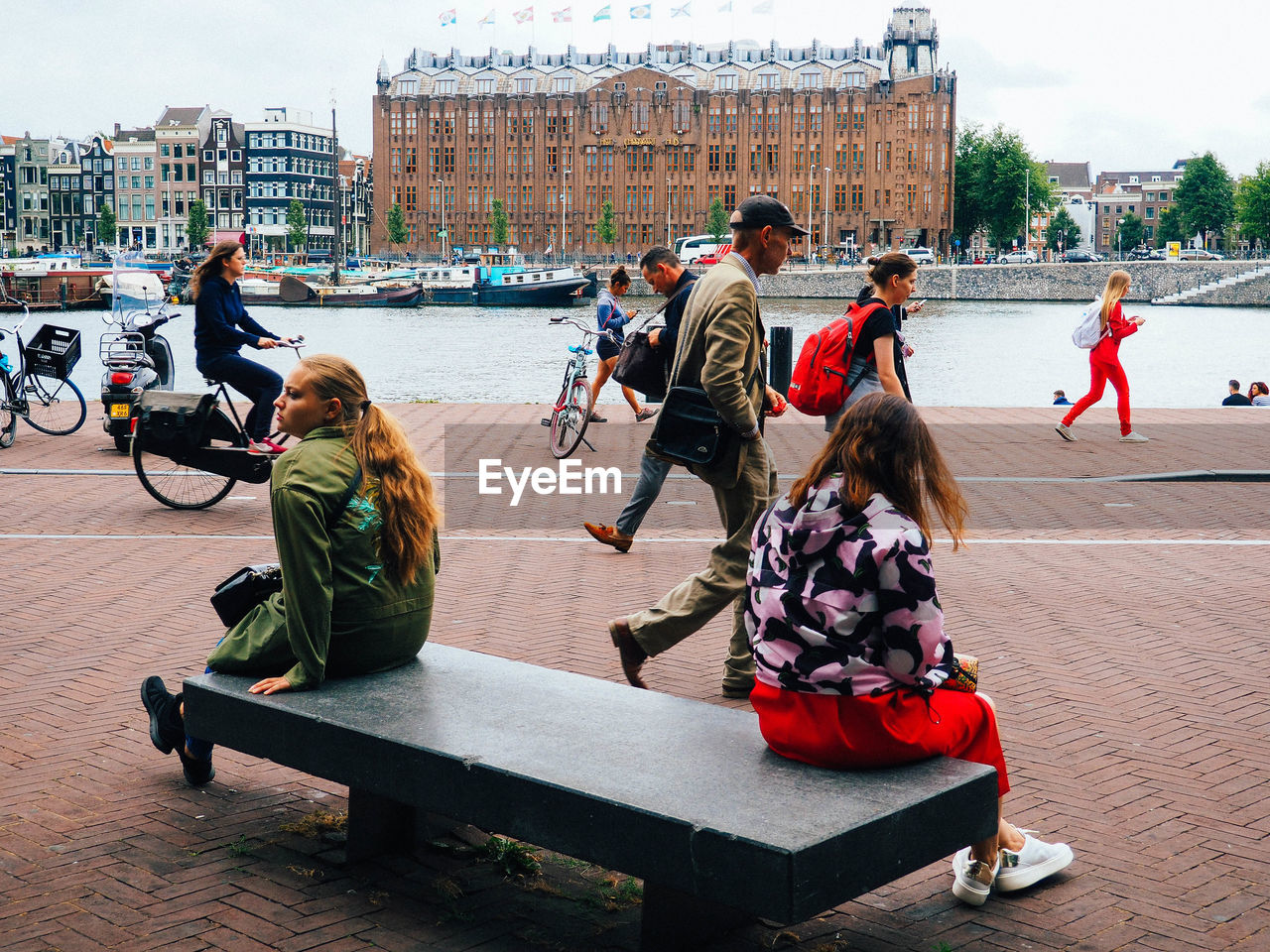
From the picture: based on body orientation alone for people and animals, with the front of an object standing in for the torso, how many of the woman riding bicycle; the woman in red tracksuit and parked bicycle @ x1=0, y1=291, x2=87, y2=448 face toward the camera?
0

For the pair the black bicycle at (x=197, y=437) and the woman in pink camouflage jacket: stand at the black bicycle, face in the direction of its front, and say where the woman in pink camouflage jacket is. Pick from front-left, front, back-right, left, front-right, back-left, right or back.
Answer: right

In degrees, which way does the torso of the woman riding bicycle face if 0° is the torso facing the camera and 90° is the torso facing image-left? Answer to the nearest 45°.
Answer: approximately 270°

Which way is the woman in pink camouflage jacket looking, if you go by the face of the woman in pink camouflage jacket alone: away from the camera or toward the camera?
away from the camera

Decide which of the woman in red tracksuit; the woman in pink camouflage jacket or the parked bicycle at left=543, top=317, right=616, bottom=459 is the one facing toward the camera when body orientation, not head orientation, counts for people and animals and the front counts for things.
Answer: the parked bicycle

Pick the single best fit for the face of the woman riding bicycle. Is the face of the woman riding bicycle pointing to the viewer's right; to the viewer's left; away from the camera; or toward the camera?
to the viewer's right

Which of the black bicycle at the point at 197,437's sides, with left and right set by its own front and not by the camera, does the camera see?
right

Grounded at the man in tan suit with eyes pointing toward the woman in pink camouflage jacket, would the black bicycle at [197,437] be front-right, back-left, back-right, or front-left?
back-right

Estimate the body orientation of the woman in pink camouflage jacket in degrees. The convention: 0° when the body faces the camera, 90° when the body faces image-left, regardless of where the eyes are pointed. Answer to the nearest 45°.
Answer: approximately 225°

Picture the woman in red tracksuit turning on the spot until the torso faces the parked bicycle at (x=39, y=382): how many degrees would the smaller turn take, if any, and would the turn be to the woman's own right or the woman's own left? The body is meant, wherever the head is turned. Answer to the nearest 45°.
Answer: approximately 180°

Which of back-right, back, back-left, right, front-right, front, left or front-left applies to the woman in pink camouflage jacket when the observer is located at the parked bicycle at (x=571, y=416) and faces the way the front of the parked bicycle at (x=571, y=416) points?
front

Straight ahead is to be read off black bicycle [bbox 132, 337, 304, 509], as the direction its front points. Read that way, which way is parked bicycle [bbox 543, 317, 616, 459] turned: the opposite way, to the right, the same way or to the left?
to the right

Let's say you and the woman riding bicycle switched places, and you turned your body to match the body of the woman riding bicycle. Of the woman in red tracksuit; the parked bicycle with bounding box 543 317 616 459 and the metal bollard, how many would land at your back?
0

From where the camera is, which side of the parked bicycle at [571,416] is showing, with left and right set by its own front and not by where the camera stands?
front

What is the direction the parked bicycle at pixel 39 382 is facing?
to the viewer's right

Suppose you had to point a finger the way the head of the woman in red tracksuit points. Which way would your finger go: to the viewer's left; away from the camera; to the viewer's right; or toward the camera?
to the viewer's right

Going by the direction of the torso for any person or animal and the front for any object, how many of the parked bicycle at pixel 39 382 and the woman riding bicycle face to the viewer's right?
2

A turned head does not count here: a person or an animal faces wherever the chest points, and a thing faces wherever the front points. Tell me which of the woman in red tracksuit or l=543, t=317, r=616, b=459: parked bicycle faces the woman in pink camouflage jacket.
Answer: the parked bicycle

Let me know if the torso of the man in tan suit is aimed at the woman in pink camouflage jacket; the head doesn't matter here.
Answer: no
